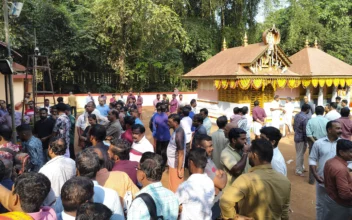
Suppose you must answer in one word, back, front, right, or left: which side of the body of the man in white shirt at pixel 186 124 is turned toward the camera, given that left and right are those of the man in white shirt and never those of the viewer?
back

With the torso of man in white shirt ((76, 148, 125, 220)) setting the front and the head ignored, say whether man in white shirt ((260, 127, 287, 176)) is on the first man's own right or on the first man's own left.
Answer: on the first man's own right

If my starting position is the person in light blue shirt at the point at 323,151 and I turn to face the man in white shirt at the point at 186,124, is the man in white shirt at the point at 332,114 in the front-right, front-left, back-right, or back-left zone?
front-right

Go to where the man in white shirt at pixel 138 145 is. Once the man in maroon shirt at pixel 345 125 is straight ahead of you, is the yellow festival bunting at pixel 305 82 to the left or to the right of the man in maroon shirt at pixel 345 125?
left

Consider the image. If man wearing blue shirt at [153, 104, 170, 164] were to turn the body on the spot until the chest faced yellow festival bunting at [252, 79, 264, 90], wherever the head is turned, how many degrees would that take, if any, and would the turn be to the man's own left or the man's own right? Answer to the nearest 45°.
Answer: approximately 45° to the man's own right

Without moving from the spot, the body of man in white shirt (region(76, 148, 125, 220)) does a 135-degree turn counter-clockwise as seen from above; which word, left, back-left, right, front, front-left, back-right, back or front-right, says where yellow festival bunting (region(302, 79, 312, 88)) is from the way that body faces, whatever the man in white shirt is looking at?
back-left

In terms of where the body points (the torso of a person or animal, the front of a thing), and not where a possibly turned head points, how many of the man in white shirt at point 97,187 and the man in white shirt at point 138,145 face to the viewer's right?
0

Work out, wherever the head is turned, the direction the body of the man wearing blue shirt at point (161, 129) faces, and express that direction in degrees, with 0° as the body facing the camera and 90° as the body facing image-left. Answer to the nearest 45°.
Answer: approximately 180°

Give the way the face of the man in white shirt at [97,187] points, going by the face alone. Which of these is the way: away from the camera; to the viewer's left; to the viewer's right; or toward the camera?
away from the camera

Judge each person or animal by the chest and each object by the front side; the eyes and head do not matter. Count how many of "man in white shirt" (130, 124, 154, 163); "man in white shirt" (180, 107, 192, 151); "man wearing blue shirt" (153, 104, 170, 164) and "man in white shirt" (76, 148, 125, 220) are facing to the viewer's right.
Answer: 0
